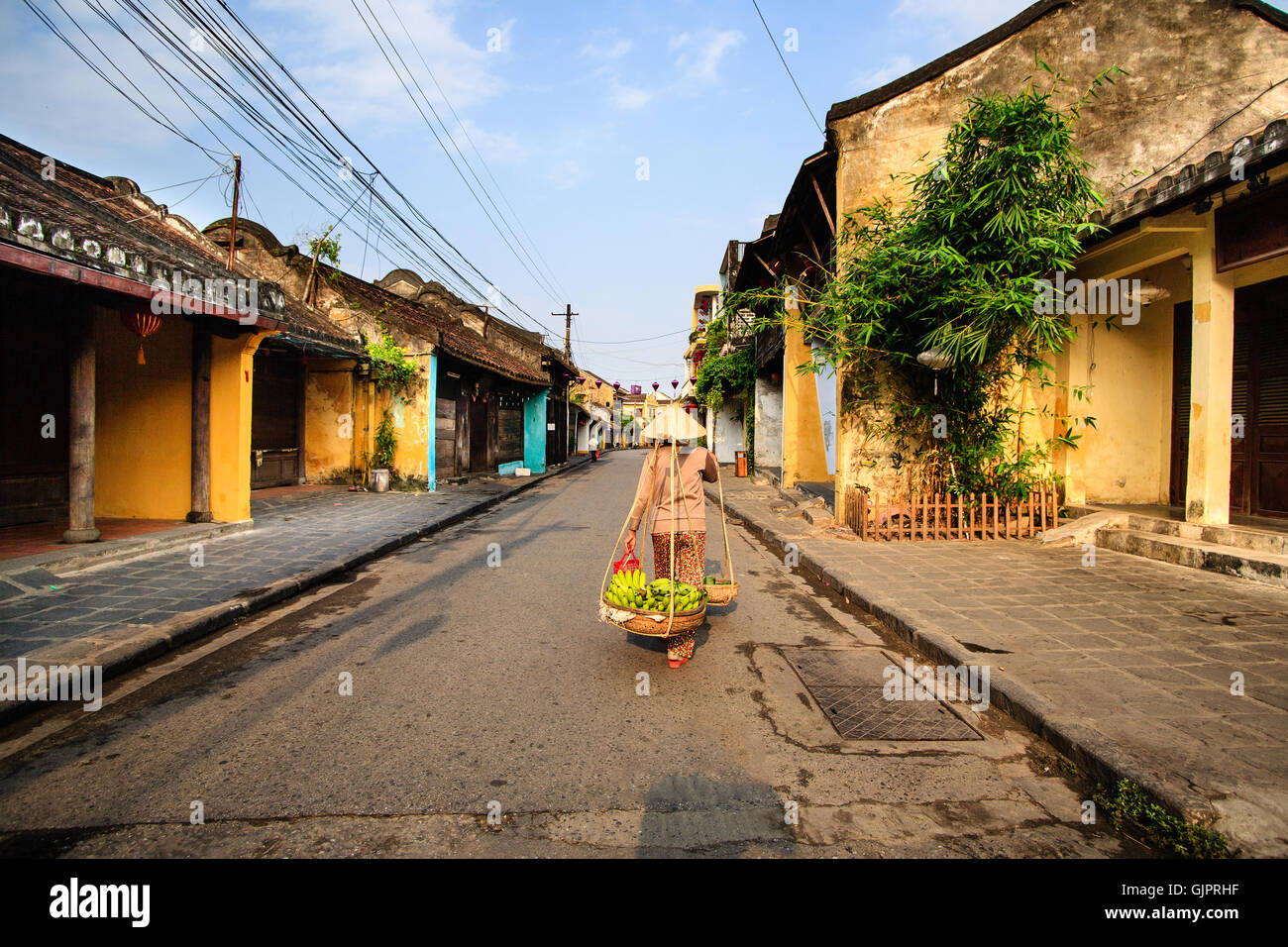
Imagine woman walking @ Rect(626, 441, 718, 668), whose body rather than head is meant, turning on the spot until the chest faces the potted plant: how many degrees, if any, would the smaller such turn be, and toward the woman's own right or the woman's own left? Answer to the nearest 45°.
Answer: approximately 45° to the woman's own left

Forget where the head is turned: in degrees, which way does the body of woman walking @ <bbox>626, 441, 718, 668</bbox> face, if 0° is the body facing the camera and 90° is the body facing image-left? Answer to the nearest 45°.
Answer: approximately 180°

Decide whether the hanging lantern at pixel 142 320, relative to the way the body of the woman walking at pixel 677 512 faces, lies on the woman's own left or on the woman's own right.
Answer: on the woman's own left

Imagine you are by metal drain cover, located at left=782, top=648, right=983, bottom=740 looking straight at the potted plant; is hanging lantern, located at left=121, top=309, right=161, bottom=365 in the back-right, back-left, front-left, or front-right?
front-left

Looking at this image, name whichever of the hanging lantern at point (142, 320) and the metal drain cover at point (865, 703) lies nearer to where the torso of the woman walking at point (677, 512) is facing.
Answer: the hanging lantern

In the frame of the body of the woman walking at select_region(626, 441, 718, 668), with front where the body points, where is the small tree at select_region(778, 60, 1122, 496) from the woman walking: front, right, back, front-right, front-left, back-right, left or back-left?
front-right

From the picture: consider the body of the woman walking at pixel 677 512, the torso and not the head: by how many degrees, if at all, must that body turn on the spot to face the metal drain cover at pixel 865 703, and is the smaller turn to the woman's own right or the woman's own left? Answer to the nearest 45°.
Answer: approximately 135° to the woman's own right
